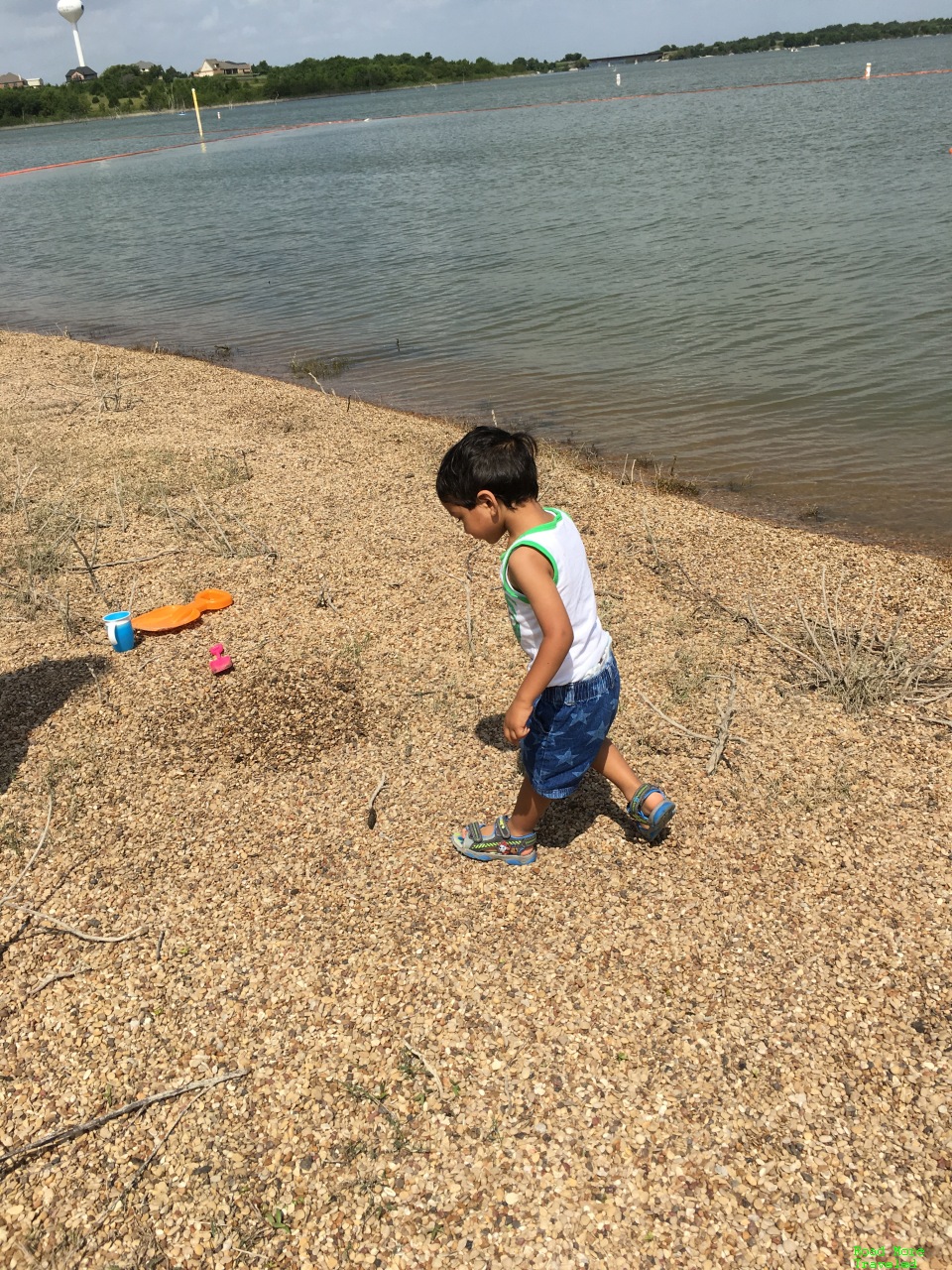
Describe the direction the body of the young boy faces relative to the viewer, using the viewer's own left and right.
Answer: facing to the left of the viewer

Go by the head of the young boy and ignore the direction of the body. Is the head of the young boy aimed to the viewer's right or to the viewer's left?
to the viewer's left

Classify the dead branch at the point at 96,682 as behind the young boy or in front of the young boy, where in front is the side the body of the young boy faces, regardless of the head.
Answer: in front

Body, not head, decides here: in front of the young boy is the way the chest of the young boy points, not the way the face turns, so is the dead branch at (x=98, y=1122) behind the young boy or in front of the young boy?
in front

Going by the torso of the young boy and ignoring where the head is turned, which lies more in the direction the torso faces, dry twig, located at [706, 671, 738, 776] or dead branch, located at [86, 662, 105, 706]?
the dead branch

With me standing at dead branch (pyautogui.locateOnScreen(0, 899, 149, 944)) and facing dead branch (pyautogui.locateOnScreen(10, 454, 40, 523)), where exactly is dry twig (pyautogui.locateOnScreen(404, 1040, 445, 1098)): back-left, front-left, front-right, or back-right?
back-right

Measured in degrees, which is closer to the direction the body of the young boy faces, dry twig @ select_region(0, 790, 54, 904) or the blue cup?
the dry twig

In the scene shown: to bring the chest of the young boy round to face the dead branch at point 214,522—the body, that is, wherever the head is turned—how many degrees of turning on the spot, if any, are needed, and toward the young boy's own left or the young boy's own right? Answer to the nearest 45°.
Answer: approximately 45° to the young boy's own right

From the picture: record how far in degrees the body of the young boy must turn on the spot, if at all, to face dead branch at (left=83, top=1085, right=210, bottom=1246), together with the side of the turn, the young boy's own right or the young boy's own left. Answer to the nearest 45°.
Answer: approximately 45° to the young boy's own left

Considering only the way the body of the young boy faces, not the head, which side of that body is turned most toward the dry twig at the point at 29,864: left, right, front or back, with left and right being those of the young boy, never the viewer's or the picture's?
front

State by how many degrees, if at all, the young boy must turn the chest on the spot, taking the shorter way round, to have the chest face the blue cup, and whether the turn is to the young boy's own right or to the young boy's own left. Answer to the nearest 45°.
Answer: approximately 45° to the young boy's own right

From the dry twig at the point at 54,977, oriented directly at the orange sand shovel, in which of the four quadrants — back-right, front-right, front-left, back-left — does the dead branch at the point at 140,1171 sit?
back-right
